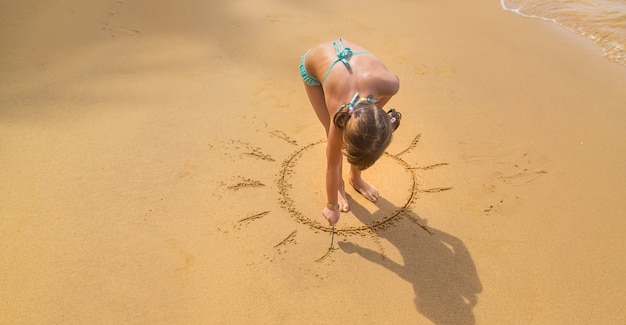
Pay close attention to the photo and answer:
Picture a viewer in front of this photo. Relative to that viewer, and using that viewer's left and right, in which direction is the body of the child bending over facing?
facing the viewer and to the right of the viewer
